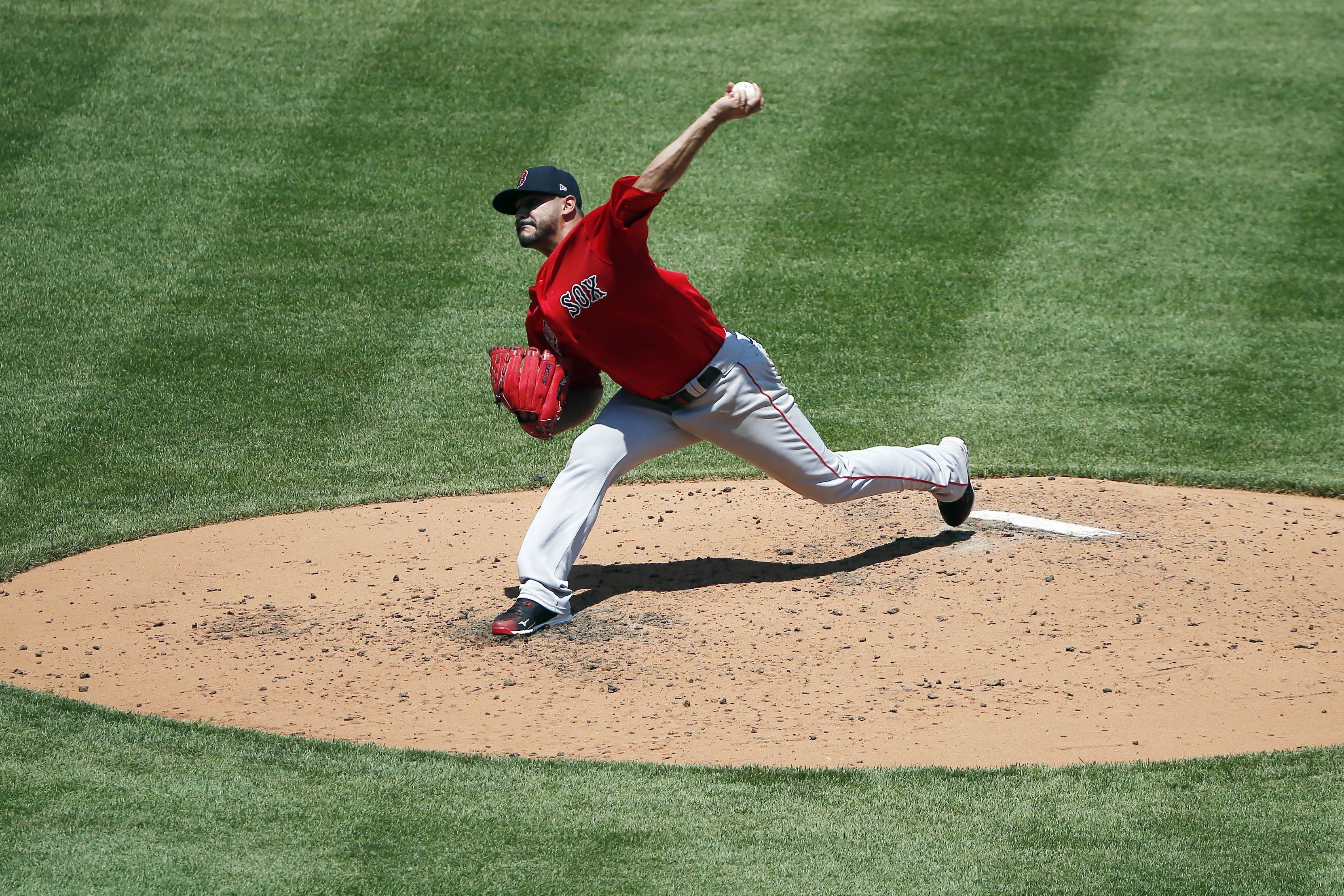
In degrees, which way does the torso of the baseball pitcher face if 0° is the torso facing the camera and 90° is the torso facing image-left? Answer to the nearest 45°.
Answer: approximately 45°

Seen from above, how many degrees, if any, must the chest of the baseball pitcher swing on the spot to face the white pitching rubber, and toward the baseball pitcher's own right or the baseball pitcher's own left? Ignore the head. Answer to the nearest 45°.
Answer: approximately 135° to the baseball pitcher's own left
